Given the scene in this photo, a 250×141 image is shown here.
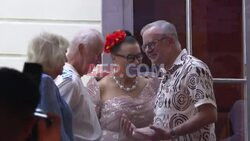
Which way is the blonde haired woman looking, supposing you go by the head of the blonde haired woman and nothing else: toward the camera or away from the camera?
away from the camera

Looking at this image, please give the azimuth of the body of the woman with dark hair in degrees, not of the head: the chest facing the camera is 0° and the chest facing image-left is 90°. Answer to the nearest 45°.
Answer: approximately 315°

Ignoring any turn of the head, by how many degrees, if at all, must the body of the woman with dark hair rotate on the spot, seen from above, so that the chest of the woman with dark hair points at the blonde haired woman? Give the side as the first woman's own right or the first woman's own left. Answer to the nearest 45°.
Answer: approximately 45° to the first woman's own right
